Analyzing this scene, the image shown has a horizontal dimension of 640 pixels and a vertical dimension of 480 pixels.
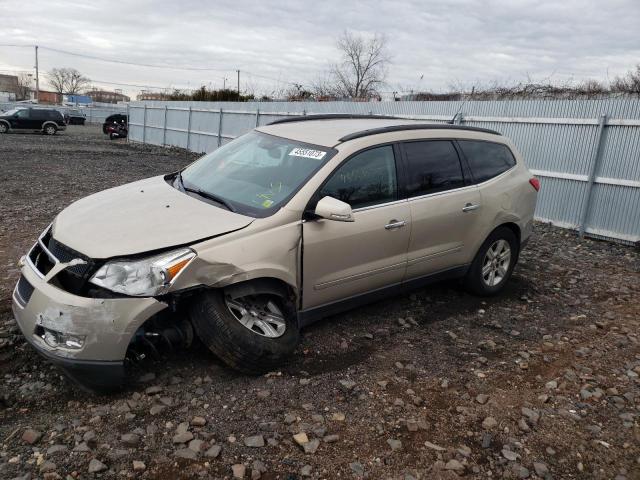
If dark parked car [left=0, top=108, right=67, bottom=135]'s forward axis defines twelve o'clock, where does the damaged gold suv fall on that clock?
The damaged gold suv is roughly at 9 o'clock from the dark parked car.

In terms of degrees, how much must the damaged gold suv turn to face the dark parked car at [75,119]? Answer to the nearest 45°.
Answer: approximately 135° to its right

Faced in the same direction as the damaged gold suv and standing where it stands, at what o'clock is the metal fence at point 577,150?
The metal fence is roughly at 6 o'clock from the damaged gold suv.

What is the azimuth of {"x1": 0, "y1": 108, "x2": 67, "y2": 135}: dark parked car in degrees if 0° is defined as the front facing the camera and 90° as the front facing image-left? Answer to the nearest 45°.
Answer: approximately 90°

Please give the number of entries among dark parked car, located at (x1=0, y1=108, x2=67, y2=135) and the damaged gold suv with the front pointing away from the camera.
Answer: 0

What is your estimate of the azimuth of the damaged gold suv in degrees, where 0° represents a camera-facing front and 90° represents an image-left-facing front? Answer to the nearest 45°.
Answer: approximately 45°

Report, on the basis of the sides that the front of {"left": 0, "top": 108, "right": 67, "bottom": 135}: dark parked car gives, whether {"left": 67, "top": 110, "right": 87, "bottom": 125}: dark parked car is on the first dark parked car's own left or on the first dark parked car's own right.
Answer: on the first dark parked car's own right

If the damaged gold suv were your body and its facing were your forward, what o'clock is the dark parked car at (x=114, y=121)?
The dark parked car is roughly at 4 o'clock from the damaged gold suv.
